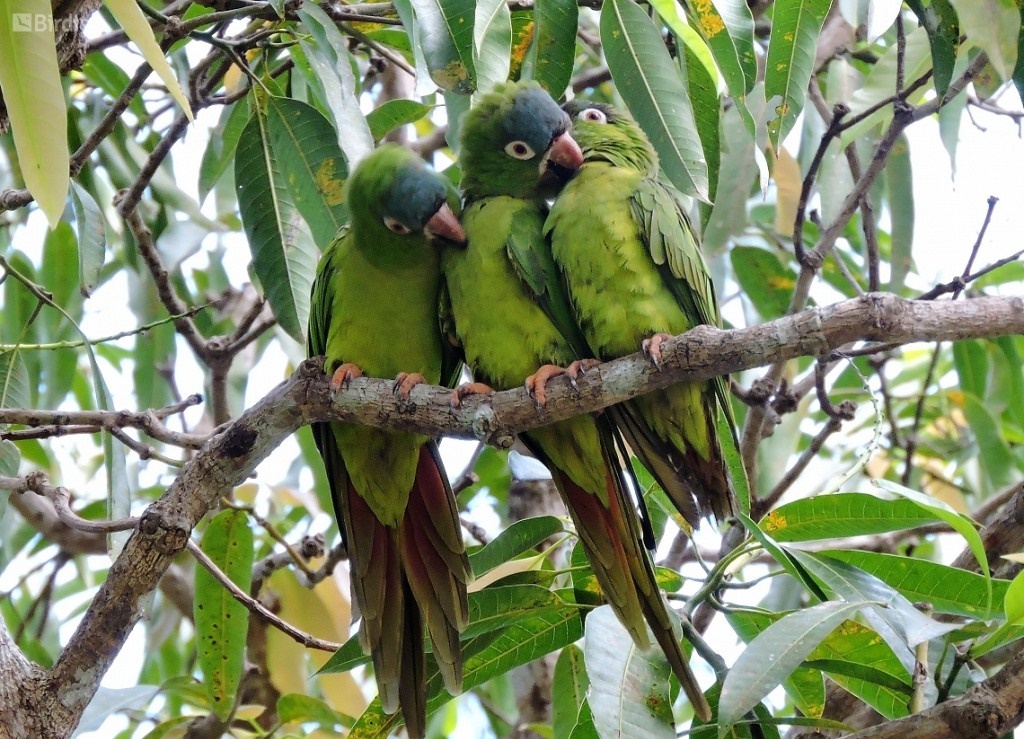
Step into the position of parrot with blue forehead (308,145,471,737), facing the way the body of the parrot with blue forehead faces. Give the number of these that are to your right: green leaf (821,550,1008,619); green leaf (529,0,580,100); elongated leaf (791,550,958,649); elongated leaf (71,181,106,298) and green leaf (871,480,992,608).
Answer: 1

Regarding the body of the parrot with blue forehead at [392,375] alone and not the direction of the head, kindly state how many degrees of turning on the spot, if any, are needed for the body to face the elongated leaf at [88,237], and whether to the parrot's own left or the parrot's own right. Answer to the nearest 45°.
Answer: approximately 90° to the parrot's own right

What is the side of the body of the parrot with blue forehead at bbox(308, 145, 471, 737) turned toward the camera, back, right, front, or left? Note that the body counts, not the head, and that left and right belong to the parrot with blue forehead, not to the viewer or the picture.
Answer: front

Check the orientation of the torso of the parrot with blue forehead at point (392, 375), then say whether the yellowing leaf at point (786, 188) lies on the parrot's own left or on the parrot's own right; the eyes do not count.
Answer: on the parrot's own left

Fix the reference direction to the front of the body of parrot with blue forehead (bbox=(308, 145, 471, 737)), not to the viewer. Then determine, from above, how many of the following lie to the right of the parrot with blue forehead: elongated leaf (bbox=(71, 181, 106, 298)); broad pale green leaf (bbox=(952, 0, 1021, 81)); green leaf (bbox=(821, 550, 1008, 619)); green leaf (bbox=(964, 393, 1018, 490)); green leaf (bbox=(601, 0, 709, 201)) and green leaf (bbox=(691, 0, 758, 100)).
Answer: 1

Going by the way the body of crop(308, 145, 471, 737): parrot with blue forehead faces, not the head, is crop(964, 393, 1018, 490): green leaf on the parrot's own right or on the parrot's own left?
on the parrot's own left

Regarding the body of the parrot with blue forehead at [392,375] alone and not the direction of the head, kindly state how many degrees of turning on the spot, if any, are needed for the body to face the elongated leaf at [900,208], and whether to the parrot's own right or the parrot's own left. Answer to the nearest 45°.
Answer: approximately 90° to the parrot's own left

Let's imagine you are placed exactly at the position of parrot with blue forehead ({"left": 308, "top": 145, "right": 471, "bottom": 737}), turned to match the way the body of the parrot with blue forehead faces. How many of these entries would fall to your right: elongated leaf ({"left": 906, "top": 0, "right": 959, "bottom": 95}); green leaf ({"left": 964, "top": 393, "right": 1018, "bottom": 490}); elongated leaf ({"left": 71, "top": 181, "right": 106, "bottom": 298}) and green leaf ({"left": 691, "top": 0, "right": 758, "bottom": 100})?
1

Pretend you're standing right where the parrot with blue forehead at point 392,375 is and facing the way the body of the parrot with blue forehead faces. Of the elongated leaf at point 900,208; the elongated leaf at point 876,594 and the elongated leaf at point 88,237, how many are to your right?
1
